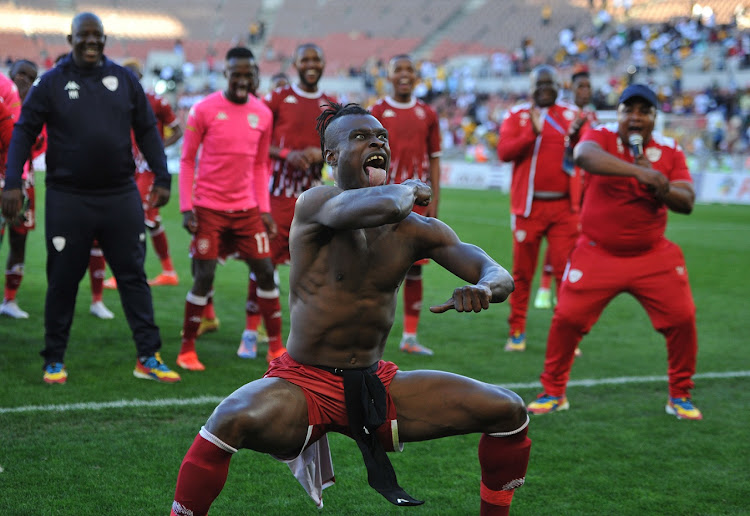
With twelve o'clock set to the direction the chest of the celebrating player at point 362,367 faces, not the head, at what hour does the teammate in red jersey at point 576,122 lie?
The teammate in red jersey is roughly at 8 o'clock from the celebrating player.

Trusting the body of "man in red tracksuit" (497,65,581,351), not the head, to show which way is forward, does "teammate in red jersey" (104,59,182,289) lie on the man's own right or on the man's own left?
on the man's own right

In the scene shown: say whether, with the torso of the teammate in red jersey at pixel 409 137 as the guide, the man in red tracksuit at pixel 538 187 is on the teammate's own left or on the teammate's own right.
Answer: on the teammate's own left

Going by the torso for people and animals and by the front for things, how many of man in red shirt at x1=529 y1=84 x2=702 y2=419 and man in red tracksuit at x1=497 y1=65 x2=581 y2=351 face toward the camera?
2

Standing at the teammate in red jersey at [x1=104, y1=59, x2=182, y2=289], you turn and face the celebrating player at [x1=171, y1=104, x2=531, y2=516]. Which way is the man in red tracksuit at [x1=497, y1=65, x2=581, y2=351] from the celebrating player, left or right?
left

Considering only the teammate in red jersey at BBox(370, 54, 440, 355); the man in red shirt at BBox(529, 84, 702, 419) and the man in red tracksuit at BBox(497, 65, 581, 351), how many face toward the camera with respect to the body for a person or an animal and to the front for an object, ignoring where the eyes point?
3

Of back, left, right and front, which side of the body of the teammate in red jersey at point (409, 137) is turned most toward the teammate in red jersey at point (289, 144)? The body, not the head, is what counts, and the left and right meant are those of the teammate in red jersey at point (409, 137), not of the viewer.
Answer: right

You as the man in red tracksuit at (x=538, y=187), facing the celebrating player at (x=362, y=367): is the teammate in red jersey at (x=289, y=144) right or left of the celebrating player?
right

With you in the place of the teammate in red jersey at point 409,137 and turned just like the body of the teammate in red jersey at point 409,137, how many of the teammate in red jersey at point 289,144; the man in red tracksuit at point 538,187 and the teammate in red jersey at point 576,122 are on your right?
1

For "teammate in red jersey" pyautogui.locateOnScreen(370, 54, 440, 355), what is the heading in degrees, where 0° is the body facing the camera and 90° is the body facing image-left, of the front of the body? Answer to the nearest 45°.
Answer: approximately 0°

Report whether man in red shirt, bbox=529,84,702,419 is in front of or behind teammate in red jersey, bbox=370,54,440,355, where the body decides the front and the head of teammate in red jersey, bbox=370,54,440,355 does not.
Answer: in front

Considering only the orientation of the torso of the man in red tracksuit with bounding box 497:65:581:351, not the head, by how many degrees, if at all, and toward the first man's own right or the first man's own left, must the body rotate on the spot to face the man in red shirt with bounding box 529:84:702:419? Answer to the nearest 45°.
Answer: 0° — they already face them
